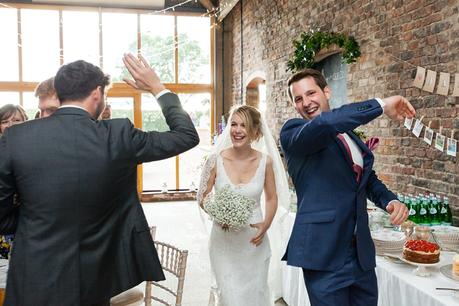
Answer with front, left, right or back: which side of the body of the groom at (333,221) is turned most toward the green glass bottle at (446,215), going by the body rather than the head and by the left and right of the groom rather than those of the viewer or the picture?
left

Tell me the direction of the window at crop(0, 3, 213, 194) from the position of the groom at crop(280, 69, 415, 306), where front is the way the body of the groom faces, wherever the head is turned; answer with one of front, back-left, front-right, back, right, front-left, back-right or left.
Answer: back

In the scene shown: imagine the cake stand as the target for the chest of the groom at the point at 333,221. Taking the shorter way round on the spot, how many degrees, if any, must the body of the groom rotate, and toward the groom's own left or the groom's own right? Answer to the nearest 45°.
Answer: approximately 90° to the groom's own left

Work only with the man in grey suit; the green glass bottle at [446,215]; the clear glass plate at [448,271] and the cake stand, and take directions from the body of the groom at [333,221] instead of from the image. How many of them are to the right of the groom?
1

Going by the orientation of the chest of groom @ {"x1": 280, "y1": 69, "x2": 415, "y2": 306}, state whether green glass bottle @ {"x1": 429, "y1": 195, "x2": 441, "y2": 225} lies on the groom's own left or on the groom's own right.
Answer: on the groom's own left

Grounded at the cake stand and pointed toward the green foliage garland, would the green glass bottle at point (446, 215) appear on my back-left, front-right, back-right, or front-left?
front-right

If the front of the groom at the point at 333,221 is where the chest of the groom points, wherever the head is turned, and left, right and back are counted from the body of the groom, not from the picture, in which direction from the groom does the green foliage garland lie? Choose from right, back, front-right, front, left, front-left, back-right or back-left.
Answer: back-left

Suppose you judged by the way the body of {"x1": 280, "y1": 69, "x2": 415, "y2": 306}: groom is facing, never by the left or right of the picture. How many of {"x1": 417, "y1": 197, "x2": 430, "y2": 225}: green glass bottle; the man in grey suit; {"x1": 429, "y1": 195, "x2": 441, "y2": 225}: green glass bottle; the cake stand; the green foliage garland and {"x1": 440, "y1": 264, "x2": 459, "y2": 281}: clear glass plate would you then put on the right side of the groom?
1

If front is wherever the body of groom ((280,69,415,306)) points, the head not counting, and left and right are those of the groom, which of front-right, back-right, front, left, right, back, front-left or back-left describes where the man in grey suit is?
right

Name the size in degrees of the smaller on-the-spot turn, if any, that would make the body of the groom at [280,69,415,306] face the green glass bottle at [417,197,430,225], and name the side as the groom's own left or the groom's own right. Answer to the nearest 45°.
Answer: approximately 90° to the groom's own left

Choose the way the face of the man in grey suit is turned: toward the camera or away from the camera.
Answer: away from the camera

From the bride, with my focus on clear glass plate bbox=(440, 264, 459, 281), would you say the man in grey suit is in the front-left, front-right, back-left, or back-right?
front-right

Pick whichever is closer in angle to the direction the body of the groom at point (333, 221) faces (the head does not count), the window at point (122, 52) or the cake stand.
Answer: the cake stand

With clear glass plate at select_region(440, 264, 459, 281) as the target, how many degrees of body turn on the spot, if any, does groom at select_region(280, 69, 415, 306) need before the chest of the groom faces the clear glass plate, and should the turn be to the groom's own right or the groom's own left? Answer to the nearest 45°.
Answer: approximately 90° to the groom's own left
